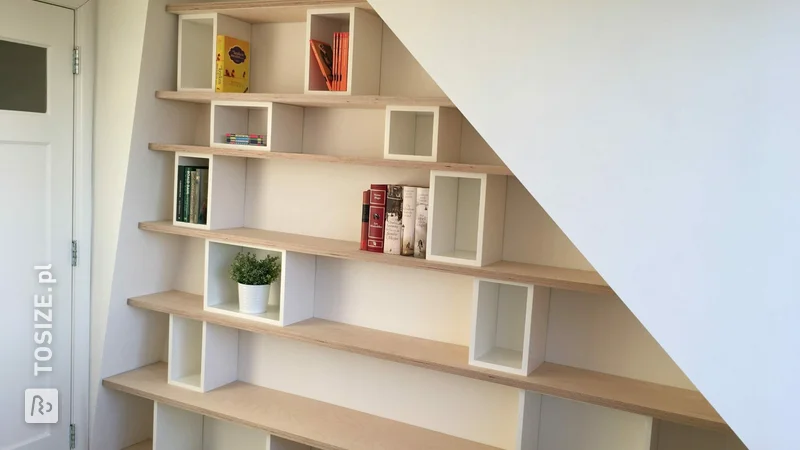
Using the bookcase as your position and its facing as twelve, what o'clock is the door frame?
The door frame is roughly at 2 o'clock from the bookcase.

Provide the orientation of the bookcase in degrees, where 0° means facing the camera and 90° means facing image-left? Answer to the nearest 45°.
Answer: approximately 45°

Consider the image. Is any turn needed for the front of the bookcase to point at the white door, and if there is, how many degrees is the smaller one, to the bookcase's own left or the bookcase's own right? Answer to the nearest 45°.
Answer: approximately 45° to the bookcase's own right

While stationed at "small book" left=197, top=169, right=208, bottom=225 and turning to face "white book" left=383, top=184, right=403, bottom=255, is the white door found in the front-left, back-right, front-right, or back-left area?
back-right
